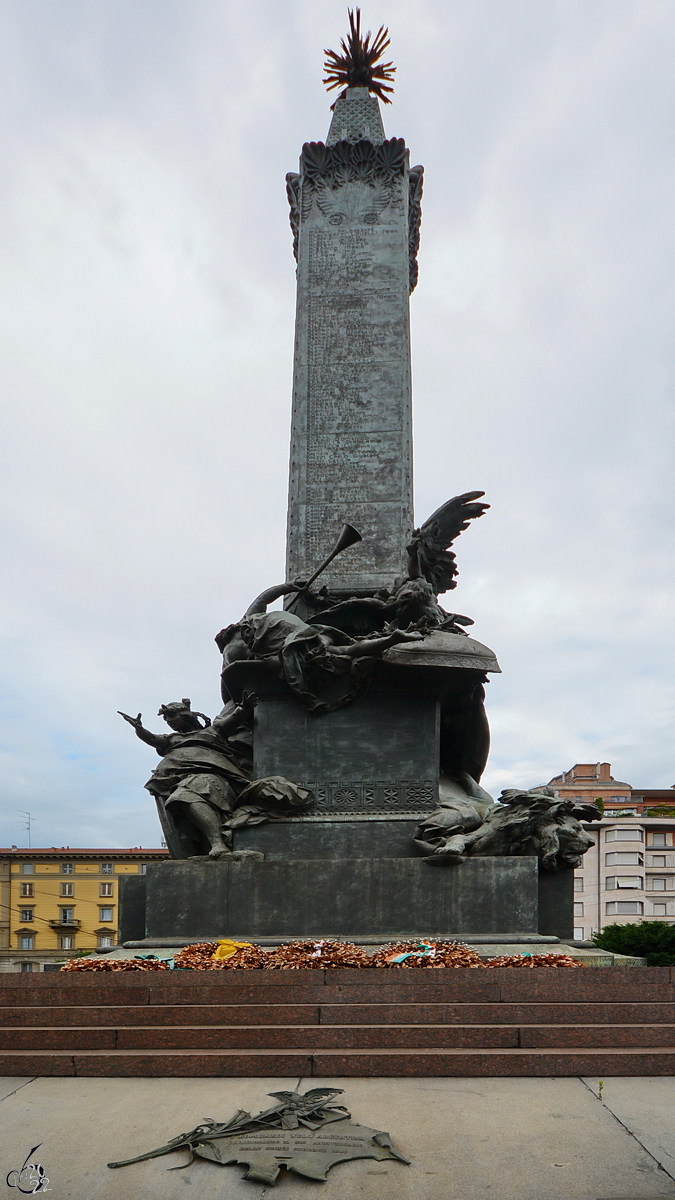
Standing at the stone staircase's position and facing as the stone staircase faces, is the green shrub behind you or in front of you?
behind

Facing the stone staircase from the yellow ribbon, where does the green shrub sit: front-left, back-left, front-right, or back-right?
back-left

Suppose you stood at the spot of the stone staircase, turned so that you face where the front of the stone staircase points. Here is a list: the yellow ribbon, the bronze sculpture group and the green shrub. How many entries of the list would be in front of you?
0

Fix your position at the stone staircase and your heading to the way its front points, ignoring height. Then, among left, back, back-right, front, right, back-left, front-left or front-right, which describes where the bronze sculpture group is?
back

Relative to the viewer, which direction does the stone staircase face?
toward the camera

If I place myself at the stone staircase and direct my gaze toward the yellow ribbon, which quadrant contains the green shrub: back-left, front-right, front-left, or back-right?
front-right

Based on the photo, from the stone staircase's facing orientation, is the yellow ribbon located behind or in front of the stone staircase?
behind
